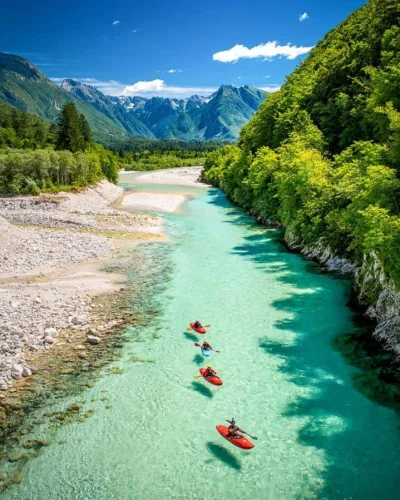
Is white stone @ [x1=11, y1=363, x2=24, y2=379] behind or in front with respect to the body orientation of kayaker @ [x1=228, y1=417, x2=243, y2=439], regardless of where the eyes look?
behind

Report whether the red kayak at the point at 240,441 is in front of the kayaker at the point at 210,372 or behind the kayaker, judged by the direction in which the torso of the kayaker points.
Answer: in front

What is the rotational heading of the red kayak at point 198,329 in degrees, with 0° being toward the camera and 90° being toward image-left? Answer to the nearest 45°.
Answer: approximately 315°

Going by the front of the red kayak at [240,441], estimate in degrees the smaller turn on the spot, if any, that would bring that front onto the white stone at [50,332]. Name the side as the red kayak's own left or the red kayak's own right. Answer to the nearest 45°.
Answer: approximately 180°

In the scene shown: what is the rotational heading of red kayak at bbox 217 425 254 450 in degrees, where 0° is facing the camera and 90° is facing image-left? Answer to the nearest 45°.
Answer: approximately 315°
